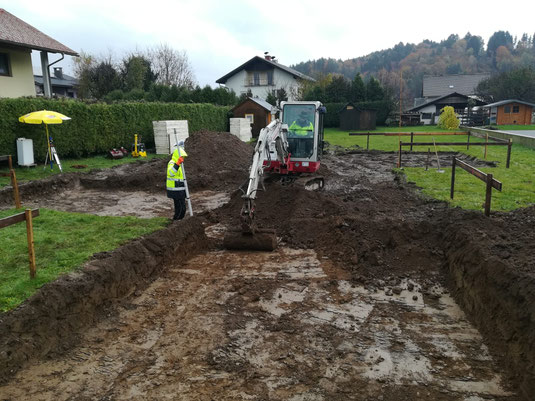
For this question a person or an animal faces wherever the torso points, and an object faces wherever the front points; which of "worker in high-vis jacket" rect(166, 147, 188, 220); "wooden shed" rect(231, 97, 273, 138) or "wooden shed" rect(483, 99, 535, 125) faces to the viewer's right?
the worker in high-vis jacket

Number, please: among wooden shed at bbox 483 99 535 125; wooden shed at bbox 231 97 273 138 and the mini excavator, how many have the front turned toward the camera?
3

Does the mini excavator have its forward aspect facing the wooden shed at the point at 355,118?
no

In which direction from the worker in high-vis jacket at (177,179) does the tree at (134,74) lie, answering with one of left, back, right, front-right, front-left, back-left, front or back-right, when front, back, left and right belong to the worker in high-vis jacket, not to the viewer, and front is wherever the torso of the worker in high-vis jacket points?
left

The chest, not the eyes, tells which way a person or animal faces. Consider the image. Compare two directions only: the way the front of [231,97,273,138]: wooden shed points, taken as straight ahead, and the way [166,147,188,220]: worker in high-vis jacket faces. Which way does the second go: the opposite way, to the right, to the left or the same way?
to the left

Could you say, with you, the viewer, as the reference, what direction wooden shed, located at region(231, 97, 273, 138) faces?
facing the viewer

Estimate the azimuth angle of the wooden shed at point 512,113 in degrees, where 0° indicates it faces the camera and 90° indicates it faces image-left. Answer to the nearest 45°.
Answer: approximately 0°

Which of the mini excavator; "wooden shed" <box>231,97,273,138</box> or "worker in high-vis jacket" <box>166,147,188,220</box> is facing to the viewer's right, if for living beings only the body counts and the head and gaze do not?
the worker in high-vis jacket

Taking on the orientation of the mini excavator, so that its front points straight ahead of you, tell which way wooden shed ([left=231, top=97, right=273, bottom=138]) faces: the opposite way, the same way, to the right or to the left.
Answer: the same way

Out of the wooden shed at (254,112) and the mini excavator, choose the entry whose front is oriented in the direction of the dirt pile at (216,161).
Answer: the wooden shed

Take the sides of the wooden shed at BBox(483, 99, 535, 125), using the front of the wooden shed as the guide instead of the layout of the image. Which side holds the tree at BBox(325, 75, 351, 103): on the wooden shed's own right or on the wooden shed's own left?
on the wooden shed's own right

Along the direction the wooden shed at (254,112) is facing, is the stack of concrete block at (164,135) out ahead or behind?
ahead

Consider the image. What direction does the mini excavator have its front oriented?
toward the camera

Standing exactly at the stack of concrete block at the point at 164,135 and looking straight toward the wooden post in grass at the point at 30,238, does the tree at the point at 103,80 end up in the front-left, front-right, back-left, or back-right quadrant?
back-right

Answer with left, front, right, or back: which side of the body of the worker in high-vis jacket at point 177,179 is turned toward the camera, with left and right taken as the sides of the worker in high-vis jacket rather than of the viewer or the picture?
right
